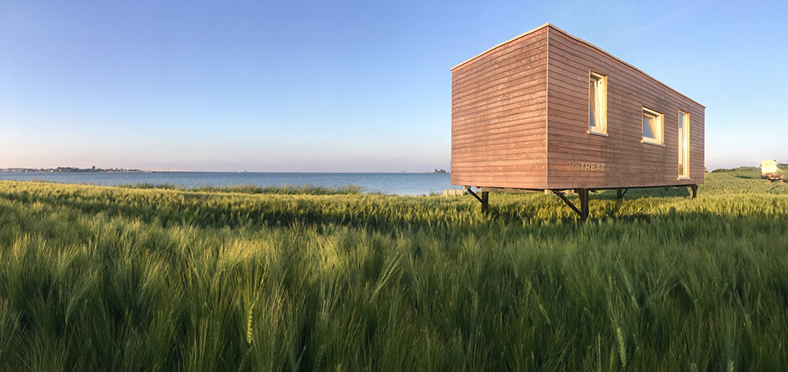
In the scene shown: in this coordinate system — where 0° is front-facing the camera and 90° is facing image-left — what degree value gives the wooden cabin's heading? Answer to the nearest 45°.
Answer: approximately 315°

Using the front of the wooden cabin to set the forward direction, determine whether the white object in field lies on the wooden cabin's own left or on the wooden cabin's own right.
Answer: on the wooden cabin's own left
